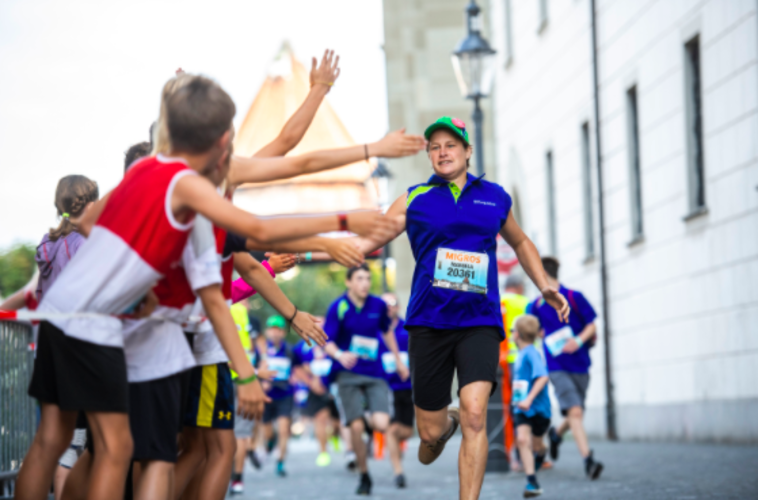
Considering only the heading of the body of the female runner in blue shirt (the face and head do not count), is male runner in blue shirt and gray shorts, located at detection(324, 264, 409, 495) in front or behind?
behind

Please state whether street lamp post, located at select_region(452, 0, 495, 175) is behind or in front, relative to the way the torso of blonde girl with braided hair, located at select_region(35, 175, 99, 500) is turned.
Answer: in front

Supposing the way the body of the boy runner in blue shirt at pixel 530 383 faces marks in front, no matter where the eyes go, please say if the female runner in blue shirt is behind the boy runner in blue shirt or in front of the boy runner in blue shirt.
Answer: in front

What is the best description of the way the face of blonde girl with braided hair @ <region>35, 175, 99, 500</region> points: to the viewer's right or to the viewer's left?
to the viewer's right

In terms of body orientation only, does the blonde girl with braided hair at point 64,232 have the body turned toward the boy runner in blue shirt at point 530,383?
yes

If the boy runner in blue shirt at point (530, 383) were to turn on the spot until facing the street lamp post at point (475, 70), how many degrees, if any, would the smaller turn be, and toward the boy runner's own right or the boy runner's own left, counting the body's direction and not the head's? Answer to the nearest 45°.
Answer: approximately 135° to the boy runner's own right

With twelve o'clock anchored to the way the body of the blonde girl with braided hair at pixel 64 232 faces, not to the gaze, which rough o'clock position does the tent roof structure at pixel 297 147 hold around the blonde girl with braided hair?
The tent roof structure is roughly at 11 o'clock from the blonde girl with braided hair.

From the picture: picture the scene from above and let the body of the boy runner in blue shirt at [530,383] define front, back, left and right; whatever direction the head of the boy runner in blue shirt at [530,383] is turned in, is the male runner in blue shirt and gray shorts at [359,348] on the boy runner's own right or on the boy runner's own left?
on the boy runner's own right

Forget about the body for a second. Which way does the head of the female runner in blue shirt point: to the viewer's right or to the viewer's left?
to the viewer's left

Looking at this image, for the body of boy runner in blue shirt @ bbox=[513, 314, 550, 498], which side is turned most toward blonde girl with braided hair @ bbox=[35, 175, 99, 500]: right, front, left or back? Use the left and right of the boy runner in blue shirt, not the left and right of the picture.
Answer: front

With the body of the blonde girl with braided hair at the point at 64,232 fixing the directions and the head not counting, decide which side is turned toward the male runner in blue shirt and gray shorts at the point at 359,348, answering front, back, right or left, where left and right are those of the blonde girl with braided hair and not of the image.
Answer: front

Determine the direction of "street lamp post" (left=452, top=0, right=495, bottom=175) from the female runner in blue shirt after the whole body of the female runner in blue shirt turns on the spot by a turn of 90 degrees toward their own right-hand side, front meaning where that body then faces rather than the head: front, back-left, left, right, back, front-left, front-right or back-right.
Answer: right

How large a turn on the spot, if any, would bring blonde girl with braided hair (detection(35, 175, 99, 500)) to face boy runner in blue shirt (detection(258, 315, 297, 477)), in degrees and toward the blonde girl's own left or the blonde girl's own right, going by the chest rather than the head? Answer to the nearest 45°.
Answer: approximately 45° to the blonde girl's own left

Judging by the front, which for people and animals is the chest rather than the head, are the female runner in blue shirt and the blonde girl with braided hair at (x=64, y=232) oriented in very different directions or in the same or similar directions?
very different directions
